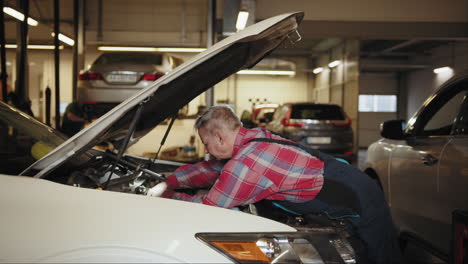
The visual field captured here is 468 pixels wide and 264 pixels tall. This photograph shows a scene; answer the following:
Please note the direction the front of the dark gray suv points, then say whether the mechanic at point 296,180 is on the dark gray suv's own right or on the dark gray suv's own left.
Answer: on the dark gray suv's own left

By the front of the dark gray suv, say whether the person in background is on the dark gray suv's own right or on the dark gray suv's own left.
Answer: on the dark gray suv's own left

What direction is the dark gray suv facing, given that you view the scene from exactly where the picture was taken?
facing away from the viewer and to the left of the viewer

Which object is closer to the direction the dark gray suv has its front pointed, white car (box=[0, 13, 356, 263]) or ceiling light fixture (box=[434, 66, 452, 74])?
the ceiling light fixture

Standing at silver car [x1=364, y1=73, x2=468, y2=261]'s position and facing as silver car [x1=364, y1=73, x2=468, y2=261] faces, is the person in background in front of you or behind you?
in front

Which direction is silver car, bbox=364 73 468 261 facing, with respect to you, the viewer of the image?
facing away from the viewer and to the left of the viewer

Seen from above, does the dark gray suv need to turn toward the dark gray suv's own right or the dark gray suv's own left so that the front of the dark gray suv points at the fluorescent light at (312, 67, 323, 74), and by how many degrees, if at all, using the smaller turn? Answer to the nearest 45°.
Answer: approximately 45° to the dark gray suv's own right

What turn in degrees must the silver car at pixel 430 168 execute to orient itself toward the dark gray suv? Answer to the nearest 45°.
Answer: approximately 45° to its right

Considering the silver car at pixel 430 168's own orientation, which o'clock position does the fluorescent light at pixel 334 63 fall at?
The fluorescent light is roughly at 1 o'clock from the silver car.
